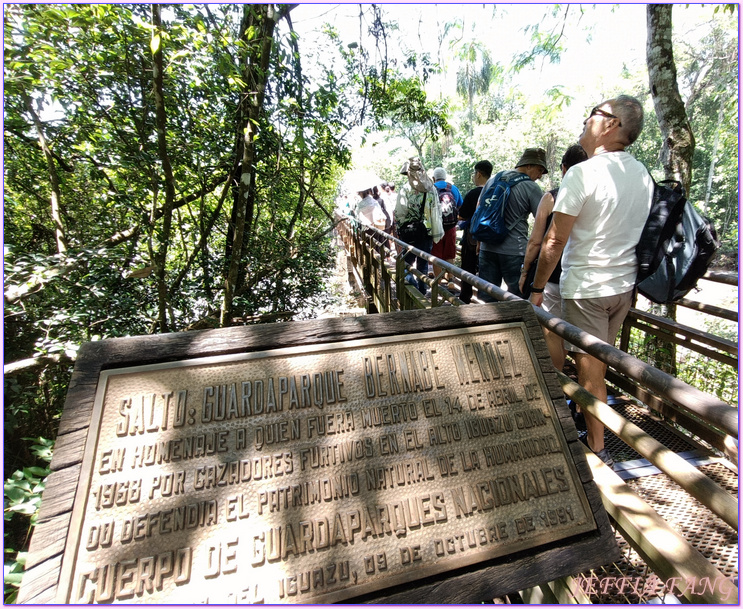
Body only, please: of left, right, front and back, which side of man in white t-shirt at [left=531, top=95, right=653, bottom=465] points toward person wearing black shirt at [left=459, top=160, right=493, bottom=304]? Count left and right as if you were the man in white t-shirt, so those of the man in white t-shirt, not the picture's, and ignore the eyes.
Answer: front

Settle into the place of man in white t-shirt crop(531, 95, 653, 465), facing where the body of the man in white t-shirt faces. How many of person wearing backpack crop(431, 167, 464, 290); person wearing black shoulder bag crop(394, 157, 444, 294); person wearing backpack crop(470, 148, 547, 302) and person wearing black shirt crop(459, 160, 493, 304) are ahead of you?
4

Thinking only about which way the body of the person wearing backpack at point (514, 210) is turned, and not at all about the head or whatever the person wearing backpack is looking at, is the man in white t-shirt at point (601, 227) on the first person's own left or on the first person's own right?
on the first person's own right

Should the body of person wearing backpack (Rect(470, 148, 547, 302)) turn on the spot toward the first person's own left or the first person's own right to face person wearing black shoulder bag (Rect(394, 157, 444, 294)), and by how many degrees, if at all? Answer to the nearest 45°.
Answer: approximately 90° to the first person's own left

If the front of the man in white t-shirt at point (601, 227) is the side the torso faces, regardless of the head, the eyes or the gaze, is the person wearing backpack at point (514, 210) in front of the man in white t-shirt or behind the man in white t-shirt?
in front

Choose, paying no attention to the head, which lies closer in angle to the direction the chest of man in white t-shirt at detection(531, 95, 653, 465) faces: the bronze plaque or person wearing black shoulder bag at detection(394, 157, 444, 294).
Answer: the person wearing black shoulder bag

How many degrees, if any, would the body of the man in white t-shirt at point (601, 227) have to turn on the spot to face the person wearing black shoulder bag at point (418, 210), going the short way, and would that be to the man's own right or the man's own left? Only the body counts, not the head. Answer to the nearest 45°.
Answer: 0° — they already face them

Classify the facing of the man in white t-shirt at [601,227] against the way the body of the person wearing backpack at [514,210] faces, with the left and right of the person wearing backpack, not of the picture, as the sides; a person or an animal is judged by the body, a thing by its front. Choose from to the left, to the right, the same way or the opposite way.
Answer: to the left

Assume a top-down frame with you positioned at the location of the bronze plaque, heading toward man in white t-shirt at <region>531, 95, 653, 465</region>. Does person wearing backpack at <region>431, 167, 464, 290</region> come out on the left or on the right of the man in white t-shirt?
left

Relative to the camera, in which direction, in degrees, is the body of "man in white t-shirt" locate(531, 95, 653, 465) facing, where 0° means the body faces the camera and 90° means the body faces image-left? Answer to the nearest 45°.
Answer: approximately 135°

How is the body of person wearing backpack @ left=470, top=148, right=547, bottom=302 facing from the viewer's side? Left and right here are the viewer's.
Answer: facing away from the viewer and to the right of the viewer

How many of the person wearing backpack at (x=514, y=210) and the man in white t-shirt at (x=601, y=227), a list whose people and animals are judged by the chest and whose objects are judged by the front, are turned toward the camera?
0
